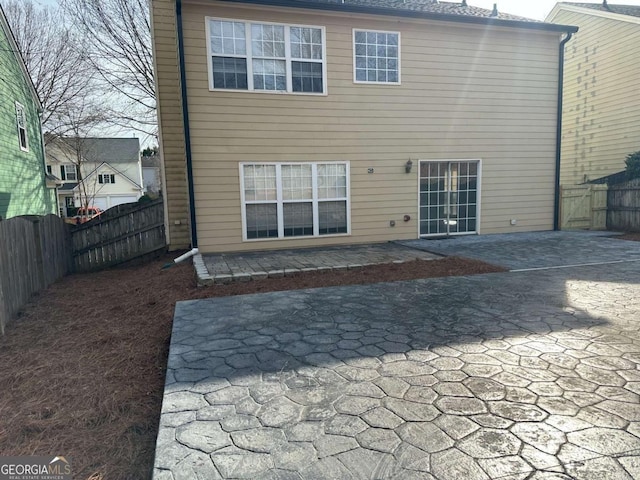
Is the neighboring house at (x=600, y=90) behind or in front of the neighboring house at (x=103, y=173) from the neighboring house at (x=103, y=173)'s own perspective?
in front

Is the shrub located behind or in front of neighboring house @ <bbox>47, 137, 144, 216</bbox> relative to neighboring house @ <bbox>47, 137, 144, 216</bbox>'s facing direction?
in front

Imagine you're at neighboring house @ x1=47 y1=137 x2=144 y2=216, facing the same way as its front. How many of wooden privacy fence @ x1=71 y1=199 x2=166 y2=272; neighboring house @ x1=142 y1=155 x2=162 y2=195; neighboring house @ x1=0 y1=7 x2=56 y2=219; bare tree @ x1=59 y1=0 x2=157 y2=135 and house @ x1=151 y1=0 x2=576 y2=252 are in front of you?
4

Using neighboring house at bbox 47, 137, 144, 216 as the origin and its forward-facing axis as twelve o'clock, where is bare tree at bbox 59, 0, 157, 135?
The bare tree is roughly at 12 o'clock from the neighboring house.

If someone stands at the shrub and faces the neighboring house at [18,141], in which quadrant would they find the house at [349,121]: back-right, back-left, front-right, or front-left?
front-left

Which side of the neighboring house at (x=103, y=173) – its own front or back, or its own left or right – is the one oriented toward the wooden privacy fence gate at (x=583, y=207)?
front

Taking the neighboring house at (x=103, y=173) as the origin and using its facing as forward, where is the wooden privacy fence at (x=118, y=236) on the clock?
The wooden privacy fence is roughly at 12 o'clock from the neighboring house.

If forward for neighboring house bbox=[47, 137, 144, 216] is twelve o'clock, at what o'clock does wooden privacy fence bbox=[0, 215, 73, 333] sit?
The wooden privacy fence is roughly at 12 o'clock from the neighboring house.

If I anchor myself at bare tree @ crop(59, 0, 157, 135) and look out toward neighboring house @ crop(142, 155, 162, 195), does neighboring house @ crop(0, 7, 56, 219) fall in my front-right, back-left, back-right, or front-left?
back-left

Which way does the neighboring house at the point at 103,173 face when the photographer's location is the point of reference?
facing the viewer

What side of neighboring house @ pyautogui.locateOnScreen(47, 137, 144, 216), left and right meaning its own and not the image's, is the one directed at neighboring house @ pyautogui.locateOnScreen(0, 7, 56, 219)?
front
